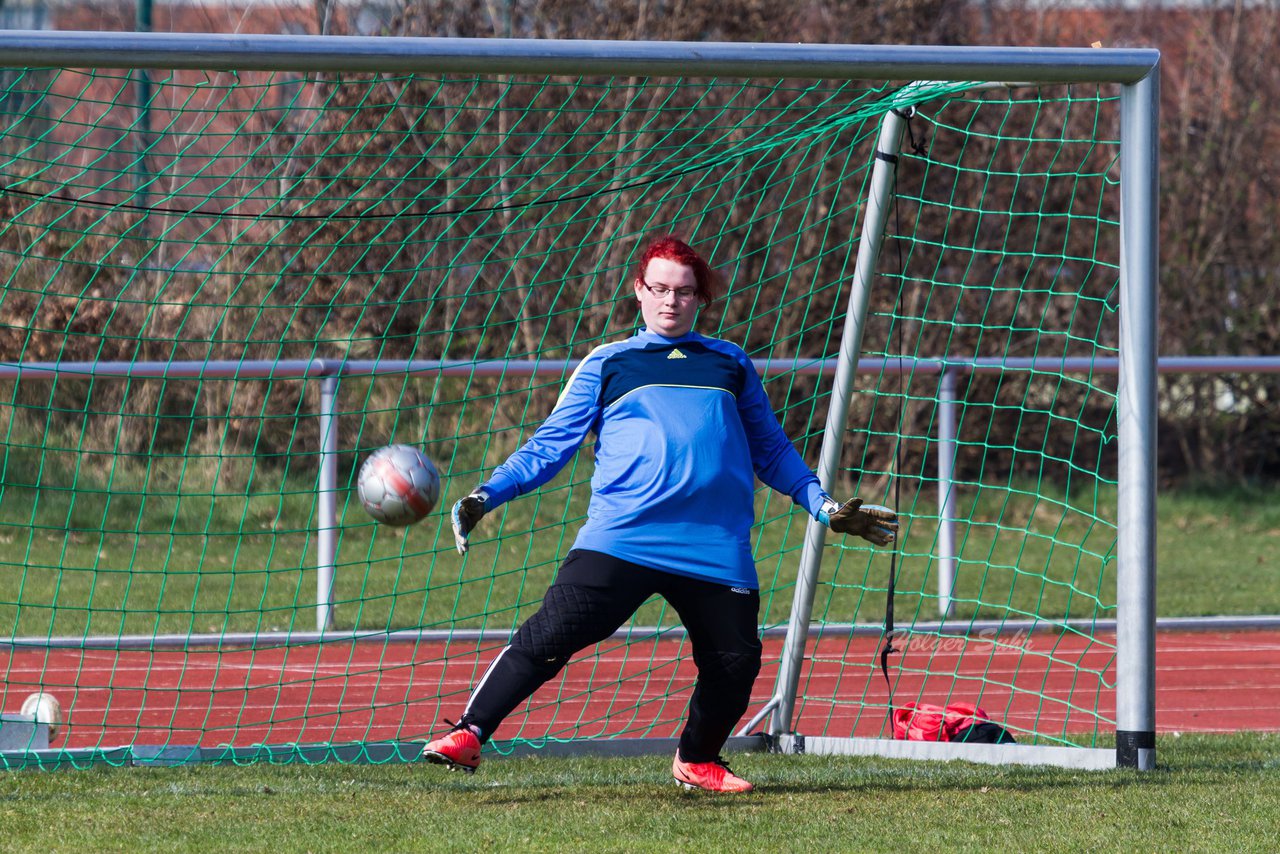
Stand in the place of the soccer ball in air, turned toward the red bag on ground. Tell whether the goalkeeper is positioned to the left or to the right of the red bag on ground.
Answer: right

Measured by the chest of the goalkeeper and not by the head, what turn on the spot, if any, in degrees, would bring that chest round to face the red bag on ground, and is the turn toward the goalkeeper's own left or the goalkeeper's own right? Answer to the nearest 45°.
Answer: approximately 135° to the goalkeeper's own left

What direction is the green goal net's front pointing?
toward the camera

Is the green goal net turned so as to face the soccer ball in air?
yes

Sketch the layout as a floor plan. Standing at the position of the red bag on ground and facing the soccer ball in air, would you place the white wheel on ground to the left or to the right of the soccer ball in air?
right

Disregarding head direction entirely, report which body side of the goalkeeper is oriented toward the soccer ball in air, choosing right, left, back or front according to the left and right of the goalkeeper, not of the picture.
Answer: right

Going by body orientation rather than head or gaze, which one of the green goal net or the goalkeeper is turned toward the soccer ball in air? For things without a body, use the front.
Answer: the green goal net

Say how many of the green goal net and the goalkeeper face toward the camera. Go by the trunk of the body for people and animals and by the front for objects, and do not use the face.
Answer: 2

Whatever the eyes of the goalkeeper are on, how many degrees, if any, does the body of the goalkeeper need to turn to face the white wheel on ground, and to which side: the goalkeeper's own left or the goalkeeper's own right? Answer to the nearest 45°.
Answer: approximately 135° to the goalkeeper's own right
